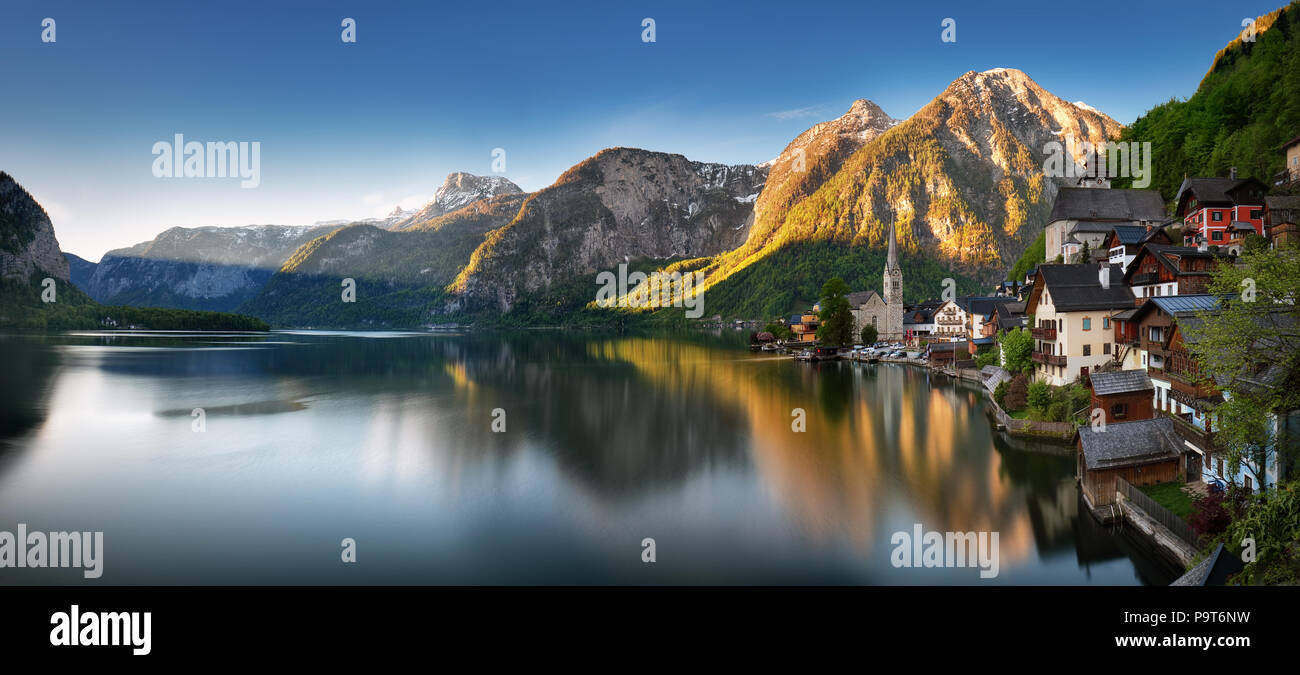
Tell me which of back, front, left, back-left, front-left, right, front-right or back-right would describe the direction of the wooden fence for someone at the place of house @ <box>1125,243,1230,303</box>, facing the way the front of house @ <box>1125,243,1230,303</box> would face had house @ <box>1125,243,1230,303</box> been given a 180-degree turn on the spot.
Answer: back-right

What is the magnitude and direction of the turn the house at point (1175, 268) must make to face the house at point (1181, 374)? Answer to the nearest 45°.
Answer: approximately 45° to its left

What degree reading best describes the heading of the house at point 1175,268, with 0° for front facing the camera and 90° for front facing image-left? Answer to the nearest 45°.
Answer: approximately 45°

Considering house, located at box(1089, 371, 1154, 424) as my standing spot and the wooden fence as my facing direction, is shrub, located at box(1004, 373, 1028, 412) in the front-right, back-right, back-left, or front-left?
back-right

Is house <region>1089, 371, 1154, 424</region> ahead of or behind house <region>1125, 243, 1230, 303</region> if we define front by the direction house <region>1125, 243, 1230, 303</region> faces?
ahead

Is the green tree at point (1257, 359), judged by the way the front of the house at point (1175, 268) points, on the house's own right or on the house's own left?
on the house's own left

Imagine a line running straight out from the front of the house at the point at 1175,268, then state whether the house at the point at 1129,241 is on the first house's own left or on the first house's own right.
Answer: on the first house's own right

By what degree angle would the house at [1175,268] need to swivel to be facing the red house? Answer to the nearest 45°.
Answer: approximately 135° to its right

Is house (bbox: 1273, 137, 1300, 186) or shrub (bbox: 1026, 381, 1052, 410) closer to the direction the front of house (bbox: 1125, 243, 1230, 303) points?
the shrub

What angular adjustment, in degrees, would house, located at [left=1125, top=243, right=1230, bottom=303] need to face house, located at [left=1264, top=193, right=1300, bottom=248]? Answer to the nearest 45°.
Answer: approximately 135° to its right

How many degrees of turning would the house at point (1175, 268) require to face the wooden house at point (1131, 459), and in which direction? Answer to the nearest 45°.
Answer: approximately 45° to its left
